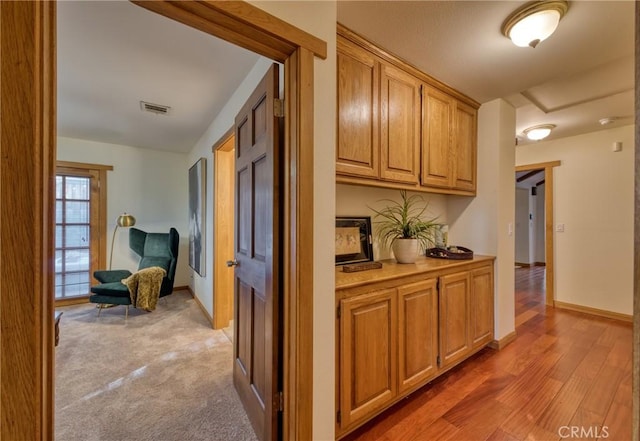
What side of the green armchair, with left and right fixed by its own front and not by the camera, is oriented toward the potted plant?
left

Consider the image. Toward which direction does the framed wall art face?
to the viewer's left

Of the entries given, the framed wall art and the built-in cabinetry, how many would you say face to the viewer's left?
1

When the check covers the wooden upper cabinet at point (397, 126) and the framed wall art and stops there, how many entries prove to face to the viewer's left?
1

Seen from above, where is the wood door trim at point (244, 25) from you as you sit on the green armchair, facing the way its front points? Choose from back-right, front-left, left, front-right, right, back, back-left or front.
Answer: front-left

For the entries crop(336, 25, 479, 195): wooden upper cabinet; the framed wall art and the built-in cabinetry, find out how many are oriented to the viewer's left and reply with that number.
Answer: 1

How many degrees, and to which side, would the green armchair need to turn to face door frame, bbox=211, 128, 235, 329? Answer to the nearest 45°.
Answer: approximately 90° to its left

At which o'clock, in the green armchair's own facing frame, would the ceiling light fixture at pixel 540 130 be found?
The ceiling light fixture is roughly at 9 o'clock from the green armchair.
